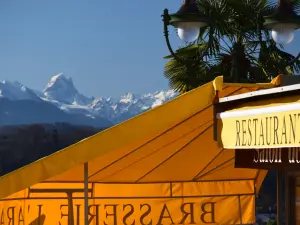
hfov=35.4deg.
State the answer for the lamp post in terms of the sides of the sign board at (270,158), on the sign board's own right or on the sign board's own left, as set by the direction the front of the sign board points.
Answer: on the sign board's own right

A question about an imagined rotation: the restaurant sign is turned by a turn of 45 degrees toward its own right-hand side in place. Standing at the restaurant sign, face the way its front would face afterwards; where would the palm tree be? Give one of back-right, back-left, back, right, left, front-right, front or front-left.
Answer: right

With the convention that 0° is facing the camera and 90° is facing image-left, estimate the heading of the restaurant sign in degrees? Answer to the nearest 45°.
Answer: approximately 45°

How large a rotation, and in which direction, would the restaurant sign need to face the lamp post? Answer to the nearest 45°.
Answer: approximately 135° to its right

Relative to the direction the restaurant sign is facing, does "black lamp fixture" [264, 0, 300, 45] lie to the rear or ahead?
to the rear
